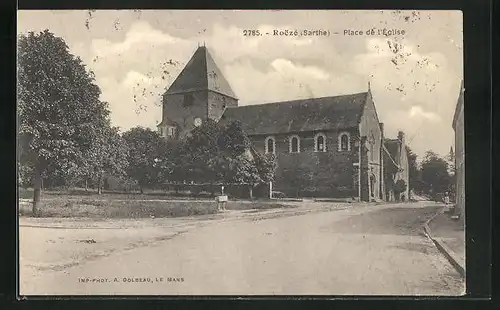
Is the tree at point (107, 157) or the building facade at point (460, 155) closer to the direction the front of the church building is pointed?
the building facade

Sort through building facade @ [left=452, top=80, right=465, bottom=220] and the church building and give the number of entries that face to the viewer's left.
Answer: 1

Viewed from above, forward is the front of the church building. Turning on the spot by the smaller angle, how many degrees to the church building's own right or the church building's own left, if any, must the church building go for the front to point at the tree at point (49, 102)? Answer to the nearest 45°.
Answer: approximately 135° to the church building's own right

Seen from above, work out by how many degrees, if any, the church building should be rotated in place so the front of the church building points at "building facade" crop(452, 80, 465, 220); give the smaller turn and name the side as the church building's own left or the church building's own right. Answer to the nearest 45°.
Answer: approximately 45° to the church building's own left

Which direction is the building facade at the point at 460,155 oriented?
to the viewer's left
